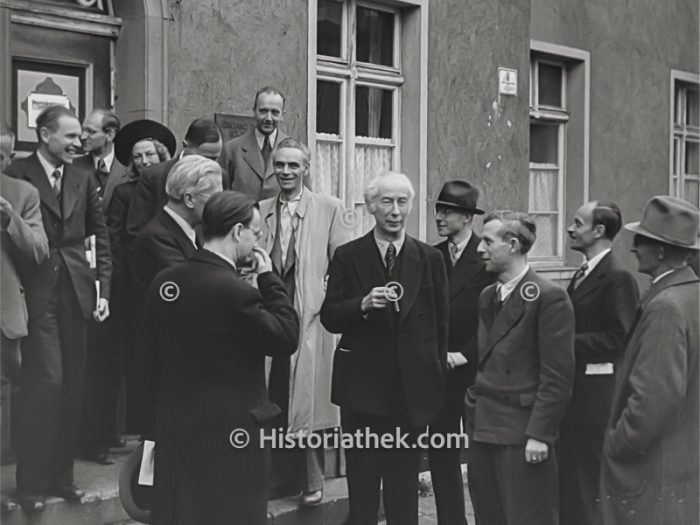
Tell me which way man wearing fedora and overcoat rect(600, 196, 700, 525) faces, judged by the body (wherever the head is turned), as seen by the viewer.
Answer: to the viewer's left

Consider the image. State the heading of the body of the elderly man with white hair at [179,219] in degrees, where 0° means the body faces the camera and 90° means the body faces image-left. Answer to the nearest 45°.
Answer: approximately 270°

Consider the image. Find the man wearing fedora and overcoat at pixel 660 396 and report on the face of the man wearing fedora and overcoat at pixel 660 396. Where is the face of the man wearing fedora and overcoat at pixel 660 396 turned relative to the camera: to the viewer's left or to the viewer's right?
to the viewer's left

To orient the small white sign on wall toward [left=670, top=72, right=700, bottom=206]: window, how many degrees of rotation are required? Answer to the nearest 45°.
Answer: approximately 135° to its left

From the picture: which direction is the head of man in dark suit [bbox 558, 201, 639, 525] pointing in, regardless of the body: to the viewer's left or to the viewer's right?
to the viewer's left

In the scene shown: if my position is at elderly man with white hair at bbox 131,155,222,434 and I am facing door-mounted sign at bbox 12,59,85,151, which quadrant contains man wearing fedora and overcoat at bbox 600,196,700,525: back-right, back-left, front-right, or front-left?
back-right

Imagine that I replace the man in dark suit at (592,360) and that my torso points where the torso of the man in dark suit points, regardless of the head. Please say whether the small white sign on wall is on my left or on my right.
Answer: on my right
